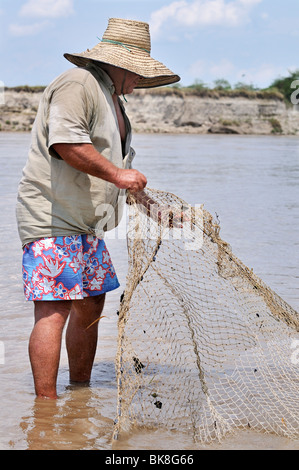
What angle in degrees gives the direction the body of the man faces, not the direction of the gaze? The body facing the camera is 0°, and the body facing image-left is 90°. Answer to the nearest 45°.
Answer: approximately 270°

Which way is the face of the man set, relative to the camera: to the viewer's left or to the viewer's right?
to the viewer's right
